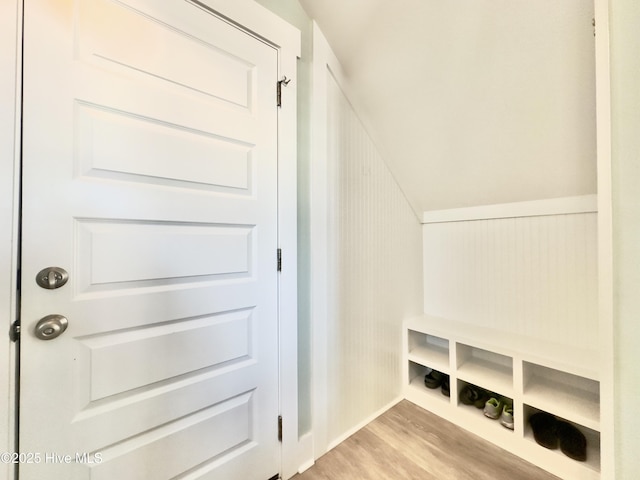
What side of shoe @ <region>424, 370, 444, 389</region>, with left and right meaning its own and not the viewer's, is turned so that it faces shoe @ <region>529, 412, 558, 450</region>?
left
